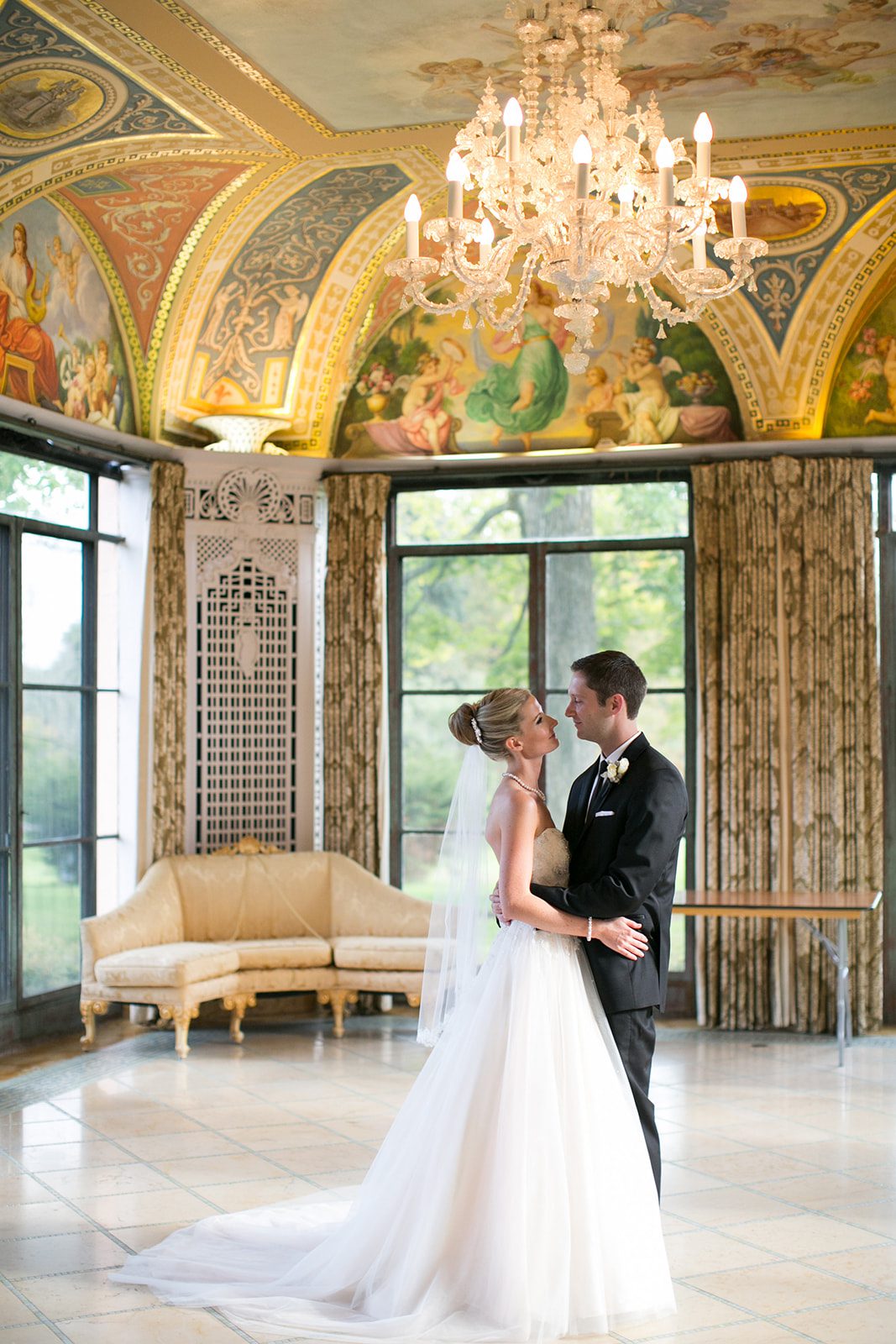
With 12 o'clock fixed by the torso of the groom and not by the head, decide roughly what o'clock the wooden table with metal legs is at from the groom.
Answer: The wooden table with metal legs is roughly at 5 o'clock from the groom.

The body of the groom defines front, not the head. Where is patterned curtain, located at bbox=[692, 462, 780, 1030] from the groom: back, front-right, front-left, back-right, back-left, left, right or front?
back-right

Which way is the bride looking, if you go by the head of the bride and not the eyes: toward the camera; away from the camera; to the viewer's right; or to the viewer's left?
to the viewer's right

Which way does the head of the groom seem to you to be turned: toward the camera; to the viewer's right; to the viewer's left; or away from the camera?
to the viewer's left

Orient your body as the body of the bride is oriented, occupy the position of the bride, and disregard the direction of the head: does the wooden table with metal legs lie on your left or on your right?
on your left

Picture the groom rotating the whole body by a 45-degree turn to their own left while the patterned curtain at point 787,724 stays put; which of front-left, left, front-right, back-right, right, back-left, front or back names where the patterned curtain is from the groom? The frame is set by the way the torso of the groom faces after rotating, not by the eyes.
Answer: back

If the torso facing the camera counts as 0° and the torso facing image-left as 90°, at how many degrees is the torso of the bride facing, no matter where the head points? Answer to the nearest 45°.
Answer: approximately 270°

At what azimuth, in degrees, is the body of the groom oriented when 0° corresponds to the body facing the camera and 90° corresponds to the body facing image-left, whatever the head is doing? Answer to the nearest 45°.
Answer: approximately 45°

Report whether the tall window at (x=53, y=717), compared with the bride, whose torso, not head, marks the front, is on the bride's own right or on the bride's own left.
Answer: on the bride's own left
